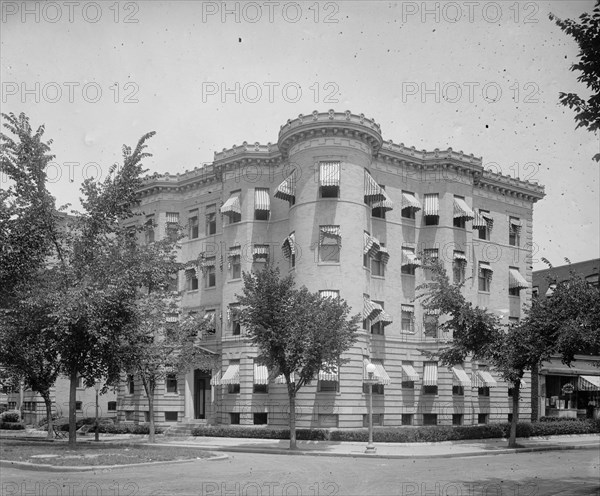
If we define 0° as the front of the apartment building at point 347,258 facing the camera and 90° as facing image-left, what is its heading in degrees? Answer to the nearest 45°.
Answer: approximately 45°

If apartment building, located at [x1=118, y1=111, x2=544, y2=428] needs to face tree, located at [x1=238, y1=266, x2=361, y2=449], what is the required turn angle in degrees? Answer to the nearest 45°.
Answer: approximately 45° to its left
